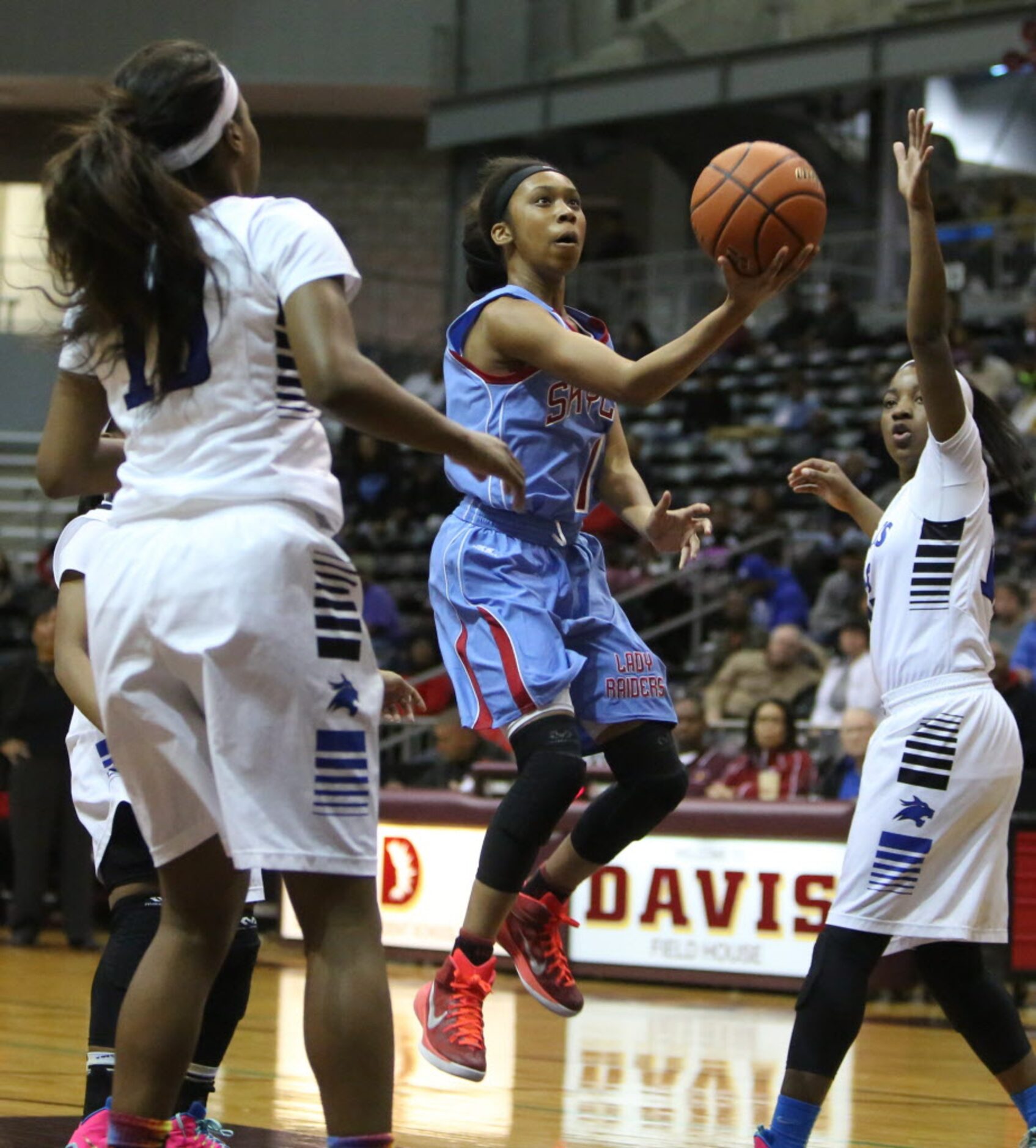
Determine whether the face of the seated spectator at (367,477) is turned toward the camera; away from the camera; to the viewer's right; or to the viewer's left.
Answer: toward the camera

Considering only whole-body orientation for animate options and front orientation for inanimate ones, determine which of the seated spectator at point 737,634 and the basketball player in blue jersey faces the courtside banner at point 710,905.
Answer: the seated spectator

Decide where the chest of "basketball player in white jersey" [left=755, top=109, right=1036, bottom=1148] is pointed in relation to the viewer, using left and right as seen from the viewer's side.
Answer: facing to the left of the viewer

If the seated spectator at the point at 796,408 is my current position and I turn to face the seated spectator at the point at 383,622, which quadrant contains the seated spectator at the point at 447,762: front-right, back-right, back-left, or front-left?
front-left

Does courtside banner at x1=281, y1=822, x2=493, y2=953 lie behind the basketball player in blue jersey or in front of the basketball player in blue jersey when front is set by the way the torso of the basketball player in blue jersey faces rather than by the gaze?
behind

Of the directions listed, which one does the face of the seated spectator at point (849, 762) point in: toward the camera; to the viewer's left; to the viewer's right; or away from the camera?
toward the camera

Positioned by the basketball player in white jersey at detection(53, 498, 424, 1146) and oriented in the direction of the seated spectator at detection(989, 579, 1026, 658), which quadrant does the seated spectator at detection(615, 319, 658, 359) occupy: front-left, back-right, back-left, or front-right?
front-left

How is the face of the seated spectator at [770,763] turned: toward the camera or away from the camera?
toward the camera

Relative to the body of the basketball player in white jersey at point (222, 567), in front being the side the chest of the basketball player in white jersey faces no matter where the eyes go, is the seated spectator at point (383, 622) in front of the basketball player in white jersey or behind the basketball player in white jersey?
in front

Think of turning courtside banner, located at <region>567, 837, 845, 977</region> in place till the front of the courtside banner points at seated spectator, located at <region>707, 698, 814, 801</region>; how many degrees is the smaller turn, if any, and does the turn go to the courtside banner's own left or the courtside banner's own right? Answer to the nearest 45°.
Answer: approximately 180°

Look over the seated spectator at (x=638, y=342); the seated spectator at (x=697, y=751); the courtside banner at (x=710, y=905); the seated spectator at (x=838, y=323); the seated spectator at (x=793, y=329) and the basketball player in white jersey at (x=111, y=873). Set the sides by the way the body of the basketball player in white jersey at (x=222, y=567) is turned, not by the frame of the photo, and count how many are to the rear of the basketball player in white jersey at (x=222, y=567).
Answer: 0

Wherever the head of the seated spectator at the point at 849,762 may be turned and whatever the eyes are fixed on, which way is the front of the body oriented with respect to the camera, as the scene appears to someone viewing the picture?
toward the camera

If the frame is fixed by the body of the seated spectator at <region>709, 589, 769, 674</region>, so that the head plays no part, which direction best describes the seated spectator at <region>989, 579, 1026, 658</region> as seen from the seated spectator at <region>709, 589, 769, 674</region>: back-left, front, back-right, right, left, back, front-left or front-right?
front-left

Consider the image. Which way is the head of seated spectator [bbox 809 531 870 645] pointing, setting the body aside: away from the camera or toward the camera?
toward the camera

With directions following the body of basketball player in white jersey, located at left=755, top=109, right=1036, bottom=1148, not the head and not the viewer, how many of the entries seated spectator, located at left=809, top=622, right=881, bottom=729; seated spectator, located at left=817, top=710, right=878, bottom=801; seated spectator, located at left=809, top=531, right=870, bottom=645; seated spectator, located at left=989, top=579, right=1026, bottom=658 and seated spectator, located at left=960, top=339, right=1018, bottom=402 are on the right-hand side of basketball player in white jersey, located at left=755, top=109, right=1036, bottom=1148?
5

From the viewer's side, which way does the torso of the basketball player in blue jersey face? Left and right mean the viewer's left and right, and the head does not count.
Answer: facing the viewer and to the right of the viewer

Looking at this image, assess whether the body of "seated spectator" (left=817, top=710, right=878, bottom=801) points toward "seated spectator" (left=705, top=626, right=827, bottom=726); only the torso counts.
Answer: no
